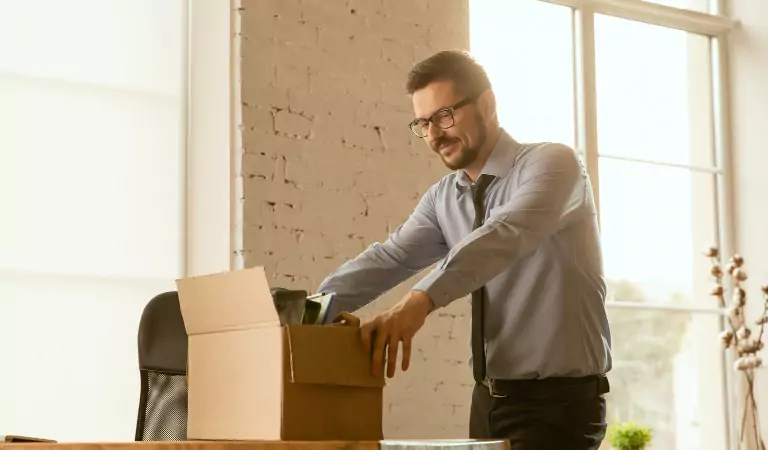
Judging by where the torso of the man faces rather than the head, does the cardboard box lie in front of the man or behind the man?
in front

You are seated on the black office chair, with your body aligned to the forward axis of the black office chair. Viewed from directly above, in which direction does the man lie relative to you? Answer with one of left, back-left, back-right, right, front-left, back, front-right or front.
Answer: left

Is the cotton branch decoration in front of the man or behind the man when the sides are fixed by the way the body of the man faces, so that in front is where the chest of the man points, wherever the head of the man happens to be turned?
behind

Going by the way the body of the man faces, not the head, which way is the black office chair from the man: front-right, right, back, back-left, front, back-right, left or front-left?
front-right

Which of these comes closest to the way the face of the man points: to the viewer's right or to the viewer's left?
to the viewer's left

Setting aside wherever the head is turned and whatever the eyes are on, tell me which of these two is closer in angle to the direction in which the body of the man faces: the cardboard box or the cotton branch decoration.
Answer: the cardboard box

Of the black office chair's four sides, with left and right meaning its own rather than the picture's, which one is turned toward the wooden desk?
front

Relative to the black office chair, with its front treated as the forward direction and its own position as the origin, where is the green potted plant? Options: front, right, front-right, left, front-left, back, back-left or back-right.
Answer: back-left

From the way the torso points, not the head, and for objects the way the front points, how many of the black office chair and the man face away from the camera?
0

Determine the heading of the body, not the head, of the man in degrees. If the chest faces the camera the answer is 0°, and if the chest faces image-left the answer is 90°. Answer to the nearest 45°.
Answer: approximately 45°

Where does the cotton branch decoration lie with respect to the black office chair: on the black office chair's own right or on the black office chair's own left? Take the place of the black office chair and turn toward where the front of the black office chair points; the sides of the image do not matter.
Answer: on the black office chair's own left
